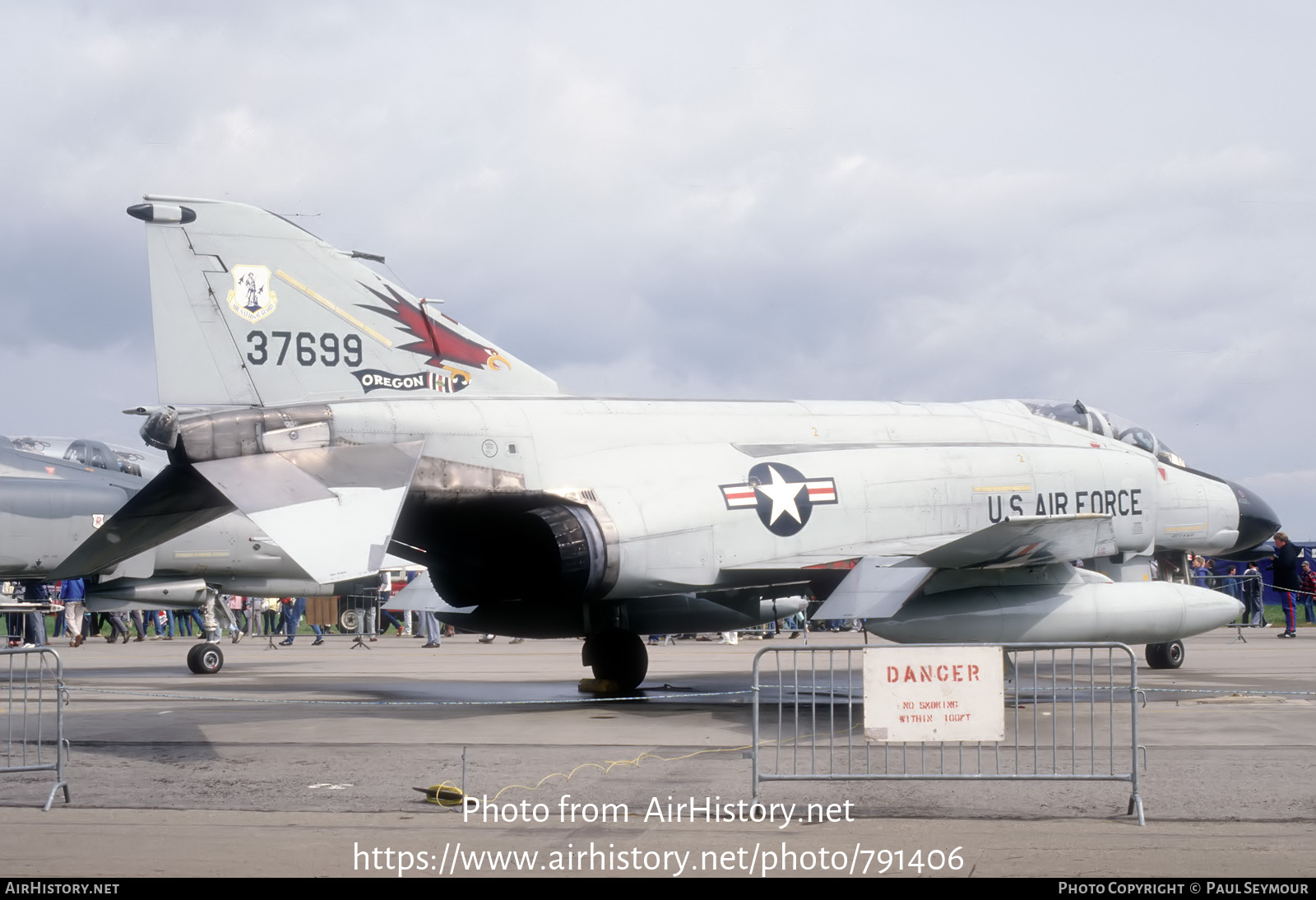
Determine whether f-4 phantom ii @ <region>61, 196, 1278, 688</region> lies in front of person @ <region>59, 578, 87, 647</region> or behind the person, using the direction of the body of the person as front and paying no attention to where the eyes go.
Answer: behind

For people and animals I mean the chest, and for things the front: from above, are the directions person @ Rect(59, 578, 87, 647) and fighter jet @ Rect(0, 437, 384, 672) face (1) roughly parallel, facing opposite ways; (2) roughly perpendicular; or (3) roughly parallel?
roughly perpendicular

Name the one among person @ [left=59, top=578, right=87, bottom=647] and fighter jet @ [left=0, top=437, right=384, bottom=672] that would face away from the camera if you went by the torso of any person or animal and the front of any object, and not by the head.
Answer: the person

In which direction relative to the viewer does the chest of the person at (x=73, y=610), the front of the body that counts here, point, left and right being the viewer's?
facing away from the viewer

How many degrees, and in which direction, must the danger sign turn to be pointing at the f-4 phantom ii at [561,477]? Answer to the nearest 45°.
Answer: approximately 135° to its right
